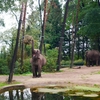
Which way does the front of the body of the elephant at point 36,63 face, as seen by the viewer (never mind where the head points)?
toward the camera

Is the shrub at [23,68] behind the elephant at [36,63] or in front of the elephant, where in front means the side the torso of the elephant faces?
behind

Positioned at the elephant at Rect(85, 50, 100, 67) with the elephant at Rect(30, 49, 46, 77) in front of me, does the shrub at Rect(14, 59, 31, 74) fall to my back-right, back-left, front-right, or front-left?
front-right

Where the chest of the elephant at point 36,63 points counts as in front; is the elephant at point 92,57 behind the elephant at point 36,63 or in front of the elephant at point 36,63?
behind
